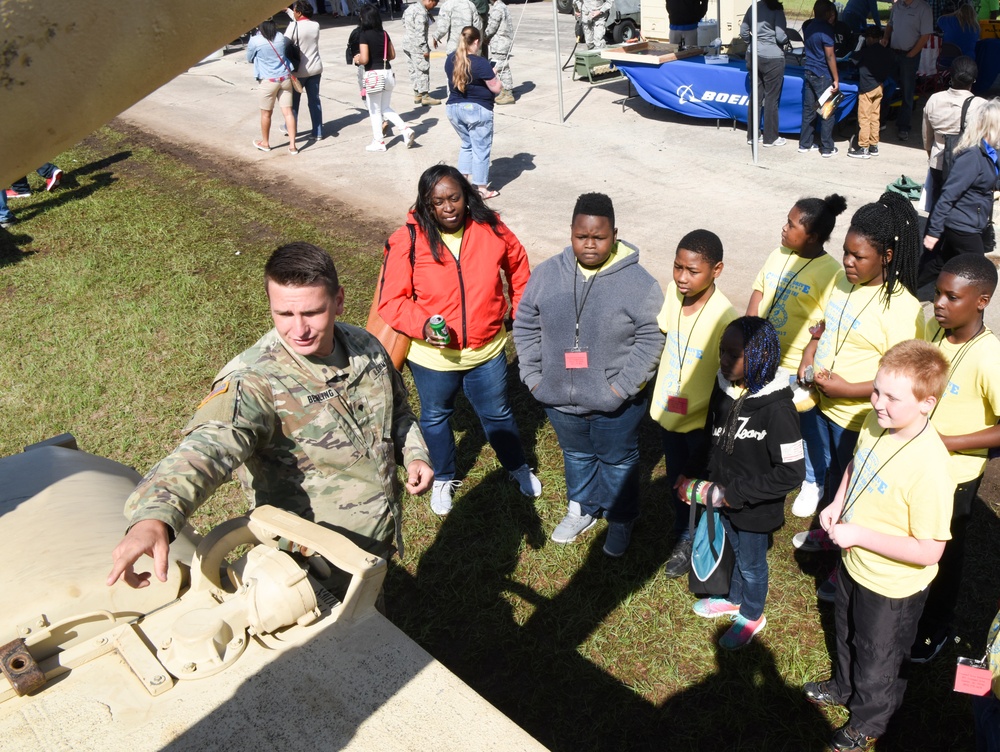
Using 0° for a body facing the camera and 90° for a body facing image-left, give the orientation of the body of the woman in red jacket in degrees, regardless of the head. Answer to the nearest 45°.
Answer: approximately 0°

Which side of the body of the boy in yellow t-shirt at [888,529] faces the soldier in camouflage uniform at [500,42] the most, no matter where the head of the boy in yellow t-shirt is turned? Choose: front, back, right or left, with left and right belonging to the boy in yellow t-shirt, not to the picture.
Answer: right

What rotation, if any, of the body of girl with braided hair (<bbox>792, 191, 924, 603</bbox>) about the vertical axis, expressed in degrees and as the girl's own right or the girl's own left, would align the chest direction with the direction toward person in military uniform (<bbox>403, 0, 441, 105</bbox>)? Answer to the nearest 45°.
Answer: approximately 90° to the girl's own right

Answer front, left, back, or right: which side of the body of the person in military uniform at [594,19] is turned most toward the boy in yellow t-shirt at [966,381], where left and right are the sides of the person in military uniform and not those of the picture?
front

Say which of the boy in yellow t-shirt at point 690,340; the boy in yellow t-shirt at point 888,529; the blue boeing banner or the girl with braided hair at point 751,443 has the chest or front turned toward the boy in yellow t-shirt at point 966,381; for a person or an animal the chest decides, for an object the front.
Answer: the blue boeing banner

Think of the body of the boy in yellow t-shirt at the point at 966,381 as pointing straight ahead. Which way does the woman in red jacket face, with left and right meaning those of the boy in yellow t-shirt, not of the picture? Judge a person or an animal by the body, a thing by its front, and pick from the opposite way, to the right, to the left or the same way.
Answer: to the left

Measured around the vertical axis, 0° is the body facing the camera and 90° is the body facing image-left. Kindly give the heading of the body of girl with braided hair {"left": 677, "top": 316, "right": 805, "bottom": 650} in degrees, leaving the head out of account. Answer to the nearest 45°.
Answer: approximately 45°

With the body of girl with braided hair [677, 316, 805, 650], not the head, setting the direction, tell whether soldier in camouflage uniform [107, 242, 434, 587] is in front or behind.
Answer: in front

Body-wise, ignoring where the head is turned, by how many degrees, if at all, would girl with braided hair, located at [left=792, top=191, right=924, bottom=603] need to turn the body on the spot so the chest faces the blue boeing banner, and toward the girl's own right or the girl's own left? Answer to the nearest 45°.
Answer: approximately 135° to the girl's own right

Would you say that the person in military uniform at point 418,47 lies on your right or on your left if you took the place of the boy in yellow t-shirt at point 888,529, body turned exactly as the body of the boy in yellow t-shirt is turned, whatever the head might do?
on your right
